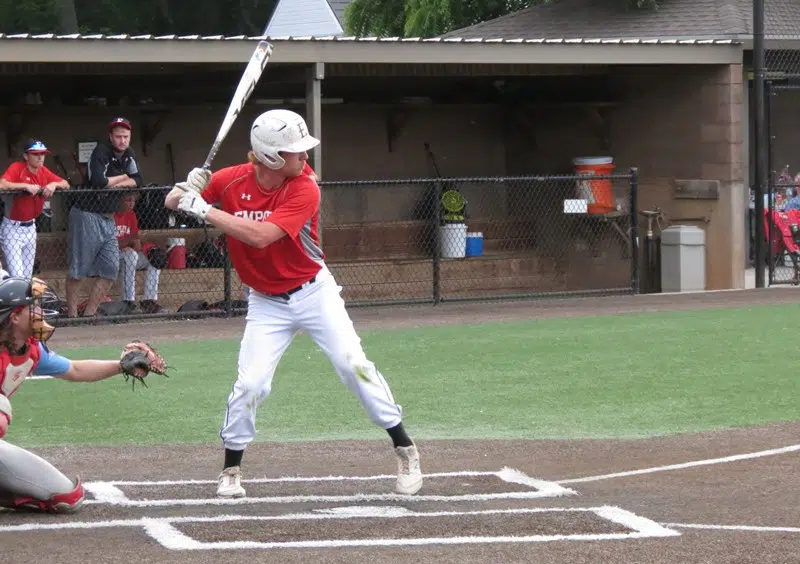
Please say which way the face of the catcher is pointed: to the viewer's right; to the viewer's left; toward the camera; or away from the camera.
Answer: to the viewer's right

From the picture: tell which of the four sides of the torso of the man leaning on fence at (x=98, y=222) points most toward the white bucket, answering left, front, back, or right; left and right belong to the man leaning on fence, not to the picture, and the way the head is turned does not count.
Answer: left

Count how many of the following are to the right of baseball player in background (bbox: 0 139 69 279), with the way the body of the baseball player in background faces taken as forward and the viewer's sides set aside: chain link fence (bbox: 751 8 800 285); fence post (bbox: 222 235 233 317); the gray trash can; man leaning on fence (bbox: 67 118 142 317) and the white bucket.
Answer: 0

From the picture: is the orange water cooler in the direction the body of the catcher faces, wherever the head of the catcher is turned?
no

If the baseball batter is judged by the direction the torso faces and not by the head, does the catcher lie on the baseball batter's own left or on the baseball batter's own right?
on the baseball batter's own right

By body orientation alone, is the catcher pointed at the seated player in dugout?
no

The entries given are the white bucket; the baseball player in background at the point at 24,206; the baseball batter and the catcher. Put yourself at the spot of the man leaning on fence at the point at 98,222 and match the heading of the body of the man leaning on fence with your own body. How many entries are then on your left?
1

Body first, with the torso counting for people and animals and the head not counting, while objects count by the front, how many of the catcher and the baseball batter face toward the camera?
1

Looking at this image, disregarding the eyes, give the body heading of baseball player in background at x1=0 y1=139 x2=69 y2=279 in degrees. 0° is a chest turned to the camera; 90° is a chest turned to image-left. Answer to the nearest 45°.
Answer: approximately 315°

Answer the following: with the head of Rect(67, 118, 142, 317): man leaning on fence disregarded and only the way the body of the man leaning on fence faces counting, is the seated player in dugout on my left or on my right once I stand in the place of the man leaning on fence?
on my left

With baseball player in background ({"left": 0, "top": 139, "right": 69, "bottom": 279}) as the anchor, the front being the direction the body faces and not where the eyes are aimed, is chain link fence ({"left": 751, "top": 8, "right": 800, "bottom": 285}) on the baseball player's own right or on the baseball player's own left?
on the baseball player's own left

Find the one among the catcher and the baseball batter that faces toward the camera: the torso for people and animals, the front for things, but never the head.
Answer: the baseball batter

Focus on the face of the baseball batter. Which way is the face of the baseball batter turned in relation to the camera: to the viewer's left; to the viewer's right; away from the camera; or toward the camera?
to the viewer's right

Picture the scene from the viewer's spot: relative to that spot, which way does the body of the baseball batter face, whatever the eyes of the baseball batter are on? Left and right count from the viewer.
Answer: facing the viewer

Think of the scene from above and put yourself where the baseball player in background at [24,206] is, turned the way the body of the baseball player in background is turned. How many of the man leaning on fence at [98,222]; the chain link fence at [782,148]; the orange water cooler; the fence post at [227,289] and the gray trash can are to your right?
0

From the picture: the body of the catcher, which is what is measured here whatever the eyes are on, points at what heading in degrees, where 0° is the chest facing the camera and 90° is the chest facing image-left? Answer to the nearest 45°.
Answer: approximately 270°

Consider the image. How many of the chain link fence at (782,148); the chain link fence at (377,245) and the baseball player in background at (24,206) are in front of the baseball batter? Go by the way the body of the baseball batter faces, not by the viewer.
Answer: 0

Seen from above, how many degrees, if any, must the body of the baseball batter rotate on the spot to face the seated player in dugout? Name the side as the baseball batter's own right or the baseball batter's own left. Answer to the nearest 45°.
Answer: approximately 180°

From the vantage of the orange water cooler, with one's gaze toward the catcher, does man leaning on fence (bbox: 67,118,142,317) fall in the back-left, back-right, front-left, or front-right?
front-right

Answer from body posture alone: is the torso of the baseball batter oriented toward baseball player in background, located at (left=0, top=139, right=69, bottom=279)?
no

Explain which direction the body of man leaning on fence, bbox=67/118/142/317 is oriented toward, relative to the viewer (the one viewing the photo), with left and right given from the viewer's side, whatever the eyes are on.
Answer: facing the viewer and to the right of the viewer

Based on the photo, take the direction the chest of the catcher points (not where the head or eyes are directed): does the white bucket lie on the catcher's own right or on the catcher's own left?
on the catcher's own left
